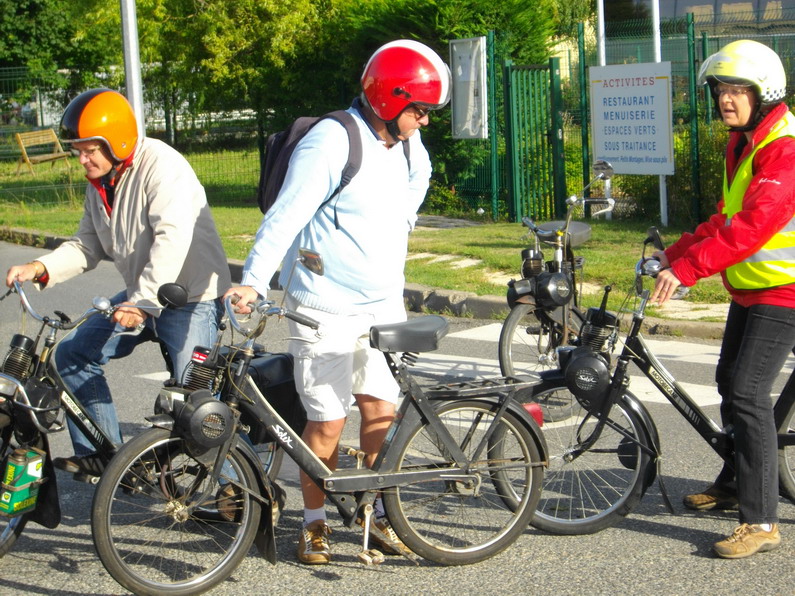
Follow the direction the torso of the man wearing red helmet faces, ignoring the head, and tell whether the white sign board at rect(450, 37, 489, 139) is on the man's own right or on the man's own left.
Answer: on the man's own left

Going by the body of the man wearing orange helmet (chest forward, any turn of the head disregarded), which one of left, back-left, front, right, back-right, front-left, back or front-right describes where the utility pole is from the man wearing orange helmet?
back-right

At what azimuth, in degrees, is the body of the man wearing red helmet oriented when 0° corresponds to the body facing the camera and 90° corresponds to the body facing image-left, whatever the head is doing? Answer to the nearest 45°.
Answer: approximately 315°

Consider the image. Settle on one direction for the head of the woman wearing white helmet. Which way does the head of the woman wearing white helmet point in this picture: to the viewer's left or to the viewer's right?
to the viewer's left

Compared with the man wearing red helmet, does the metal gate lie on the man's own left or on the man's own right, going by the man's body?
on the man's own left

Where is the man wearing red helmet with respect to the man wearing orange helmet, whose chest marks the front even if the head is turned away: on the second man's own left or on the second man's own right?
on the second man's own left

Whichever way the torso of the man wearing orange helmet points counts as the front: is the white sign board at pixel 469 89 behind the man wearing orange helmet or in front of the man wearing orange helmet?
behind
